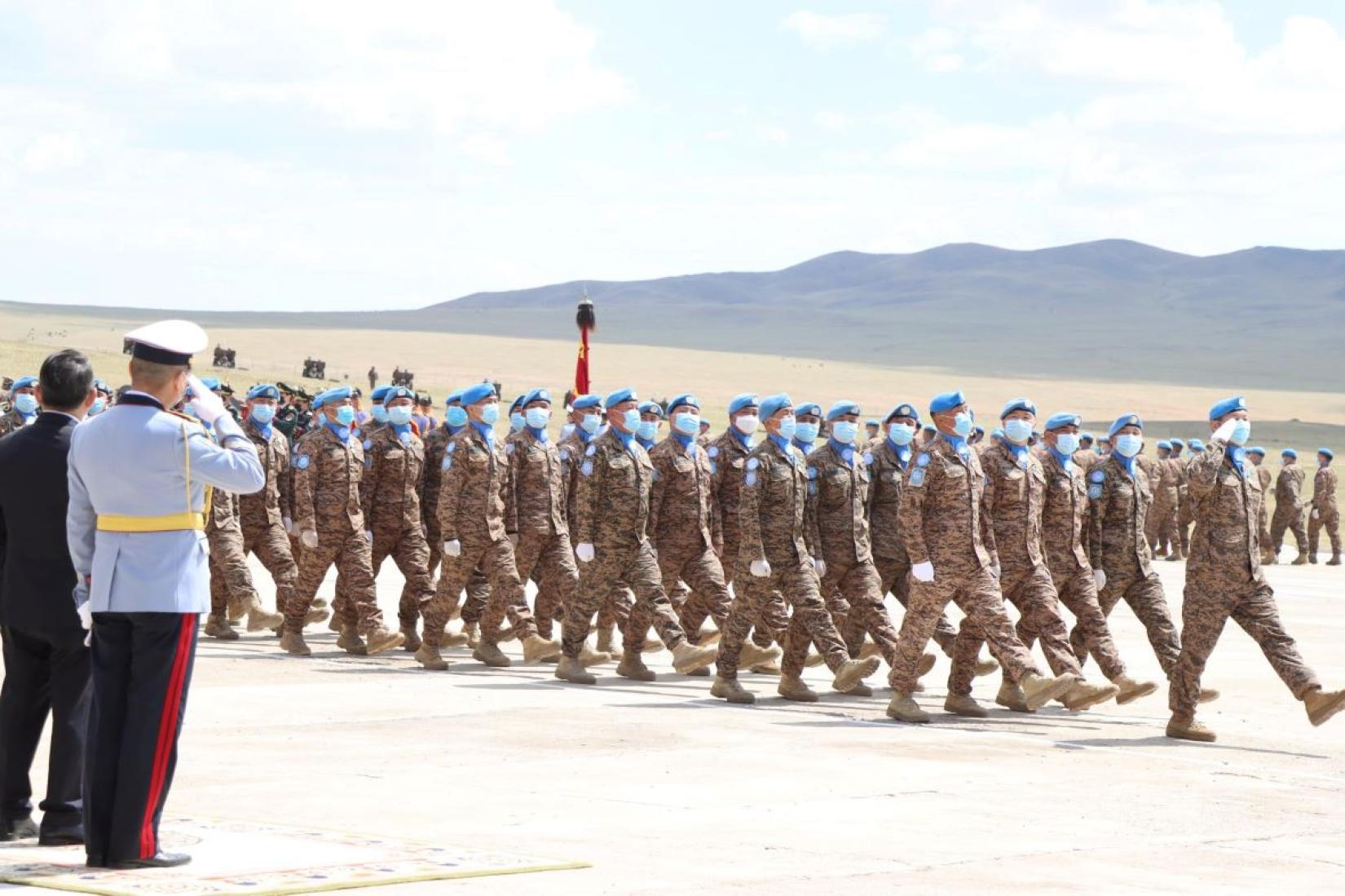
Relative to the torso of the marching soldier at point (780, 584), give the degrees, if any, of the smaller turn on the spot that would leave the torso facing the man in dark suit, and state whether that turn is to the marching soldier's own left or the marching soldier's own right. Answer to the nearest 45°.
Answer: approximately 90° to the marching soldier's own right

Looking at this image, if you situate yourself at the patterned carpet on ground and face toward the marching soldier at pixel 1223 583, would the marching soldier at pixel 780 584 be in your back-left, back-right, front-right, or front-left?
front-left

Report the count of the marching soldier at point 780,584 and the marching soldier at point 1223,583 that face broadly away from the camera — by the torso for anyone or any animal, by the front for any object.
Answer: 0

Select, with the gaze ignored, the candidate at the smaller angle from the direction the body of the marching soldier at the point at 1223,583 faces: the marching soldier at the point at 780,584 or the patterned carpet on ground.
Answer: the patterned carpet on ground

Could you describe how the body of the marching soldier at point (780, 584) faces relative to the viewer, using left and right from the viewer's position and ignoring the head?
facing the viewer and to the right of the viewer

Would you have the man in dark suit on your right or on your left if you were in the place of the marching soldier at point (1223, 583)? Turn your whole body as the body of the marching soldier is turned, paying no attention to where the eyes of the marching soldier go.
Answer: on your right

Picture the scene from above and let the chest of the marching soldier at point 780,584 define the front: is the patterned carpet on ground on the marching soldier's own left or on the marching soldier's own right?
on the marching soldier's own right

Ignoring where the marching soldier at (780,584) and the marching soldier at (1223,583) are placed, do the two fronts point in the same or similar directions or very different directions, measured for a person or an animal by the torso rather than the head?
same or similar directions

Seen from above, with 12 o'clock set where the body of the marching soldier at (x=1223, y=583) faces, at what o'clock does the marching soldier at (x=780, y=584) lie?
the marching soldier at (x=780, y=584) is roughly at 5 o'clock from the marching soldier at (x=1223, y=583).

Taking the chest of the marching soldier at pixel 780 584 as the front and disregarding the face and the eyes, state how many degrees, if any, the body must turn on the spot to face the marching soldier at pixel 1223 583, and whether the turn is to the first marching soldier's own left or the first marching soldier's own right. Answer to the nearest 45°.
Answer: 0° — they already face them
